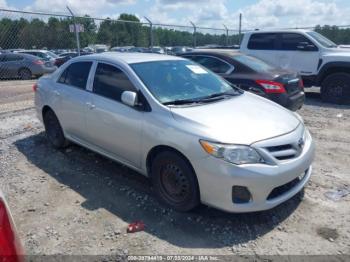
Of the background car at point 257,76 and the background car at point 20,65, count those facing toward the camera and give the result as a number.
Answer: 0

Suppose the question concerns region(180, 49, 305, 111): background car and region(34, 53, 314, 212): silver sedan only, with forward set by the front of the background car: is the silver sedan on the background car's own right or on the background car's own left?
on the background car's own left

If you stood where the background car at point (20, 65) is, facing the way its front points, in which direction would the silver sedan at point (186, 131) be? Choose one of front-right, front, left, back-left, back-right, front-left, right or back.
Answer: back-left

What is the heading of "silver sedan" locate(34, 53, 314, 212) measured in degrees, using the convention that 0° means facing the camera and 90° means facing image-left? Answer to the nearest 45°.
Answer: approximately 315°

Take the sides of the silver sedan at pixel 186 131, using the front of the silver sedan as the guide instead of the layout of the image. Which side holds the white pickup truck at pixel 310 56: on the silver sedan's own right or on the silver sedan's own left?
on the silver sedan's own left

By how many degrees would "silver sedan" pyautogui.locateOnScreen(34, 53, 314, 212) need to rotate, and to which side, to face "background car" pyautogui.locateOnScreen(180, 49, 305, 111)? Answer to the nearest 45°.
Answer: approximately 90° to its left

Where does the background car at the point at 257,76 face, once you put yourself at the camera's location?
facing away from the viewer and to the left of the viewer

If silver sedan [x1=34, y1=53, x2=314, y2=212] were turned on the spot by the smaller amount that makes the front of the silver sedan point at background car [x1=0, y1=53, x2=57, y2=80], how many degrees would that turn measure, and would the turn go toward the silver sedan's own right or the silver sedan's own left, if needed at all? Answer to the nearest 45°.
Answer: approximately 180°

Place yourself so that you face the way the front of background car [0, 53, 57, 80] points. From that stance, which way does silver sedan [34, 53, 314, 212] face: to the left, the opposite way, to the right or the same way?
the opposite way

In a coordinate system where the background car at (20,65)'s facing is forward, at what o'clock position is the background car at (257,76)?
the background car at (257,76) is roughly at 7 o'clock from the background car at (20,65).

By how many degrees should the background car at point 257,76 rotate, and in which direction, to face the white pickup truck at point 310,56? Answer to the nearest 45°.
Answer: approximately 90° to its right

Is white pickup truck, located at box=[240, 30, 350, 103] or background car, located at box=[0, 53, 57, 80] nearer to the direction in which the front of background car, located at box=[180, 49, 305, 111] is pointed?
the background car
